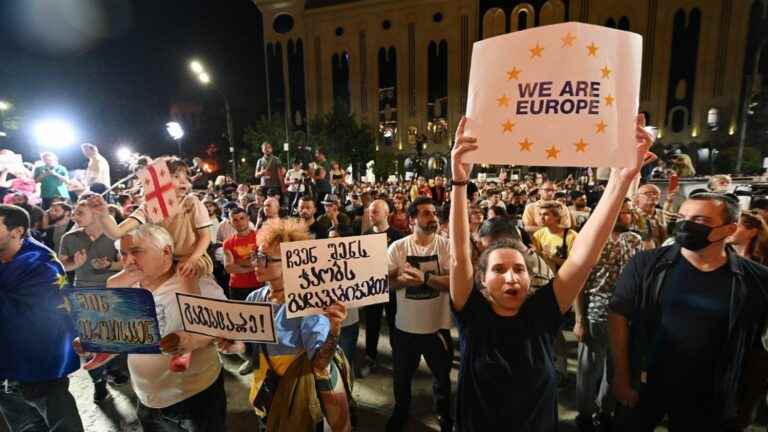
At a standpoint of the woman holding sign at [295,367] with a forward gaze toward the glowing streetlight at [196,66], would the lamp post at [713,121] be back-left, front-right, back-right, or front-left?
front-right

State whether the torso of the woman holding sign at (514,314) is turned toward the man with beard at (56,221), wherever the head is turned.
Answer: no

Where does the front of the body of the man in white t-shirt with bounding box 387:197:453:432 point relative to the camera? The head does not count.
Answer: toward the camera

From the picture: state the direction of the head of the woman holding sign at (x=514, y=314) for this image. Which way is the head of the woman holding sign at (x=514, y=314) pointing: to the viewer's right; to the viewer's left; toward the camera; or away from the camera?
toward the camera

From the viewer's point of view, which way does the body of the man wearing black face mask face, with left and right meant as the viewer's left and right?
facing the viewer

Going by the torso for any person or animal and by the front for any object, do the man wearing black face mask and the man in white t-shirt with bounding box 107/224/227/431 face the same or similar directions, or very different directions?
same or similar directions

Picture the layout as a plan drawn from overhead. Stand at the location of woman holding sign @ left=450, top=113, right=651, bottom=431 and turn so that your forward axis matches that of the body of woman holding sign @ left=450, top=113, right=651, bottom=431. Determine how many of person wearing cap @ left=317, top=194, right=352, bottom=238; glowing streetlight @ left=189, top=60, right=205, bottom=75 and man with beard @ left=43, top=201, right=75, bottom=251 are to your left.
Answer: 0

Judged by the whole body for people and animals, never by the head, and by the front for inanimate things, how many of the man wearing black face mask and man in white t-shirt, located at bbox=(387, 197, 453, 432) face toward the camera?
2

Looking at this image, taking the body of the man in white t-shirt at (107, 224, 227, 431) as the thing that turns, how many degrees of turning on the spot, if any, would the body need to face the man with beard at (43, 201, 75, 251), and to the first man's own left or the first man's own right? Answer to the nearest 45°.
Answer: approximately 135° to the first man's own right

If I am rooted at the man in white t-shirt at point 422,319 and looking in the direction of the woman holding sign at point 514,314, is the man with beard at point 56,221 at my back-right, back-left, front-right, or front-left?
back-right

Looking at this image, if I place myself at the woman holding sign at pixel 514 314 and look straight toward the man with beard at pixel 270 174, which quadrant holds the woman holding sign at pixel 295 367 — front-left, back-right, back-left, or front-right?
front-left

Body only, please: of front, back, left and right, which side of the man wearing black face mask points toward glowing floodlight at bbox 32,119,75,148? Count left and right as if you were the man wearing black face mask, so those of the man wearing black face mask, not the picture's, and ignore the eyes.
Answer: right

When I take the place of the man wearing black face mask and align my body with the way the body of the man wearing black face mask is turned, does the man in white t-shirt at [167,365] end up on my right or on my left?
on my right

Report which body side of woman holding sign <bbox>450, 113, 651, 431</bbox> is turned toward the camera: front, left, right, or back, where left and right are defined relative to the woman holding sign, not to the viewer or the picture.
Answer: front

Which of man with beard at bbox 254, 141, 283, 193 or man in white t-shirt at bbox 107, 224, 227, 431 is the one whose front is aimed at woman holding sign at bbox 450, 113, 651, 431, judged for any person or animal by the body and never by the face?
the man with beard

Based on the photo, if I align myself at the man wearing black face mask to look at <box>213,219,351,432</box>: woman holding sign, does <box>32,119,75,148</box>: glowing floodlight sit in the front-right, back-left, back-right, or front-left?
front-right

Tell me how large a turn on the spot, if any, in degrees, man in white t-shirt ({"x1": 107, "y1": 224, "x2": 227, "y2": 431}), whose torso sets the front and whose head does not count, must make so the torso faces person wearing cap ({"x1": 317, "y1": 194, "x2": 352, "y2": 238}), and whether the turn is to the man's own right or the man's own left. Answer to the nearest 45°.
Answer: approximately 180°

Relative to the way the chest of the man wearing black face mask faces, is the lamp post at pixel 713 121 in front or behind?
behind

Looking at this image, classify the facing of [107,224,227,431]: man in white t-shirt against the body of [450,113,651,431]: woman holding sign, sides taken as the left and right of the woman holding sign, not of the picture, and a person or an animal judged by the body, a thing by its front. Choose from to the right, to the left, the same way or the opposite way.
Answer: the same way
